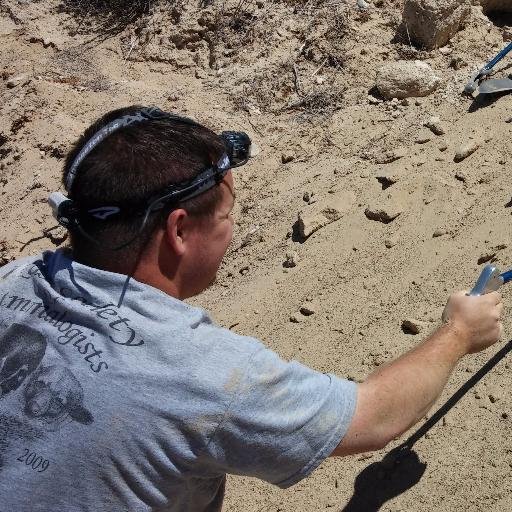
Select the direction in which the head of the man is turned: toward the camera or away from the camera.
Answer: away from the camera

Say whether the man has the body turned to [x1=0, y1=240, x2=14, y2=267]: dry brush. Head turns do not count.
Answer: no

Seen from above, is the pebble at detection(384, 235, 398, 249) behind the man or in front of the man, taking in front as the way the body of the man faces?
in front

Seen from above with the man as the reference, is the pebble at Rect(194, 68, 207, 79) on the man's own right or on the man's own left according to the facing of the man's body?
on the man's own left

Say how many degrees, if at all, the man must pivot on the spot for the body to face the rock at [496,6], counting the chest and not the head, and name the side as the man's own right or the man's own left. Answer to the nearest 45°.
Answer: approximately 45° to the man's own left

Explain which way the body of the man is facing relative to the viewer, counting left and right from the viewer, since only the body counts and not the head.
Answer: facing away from the viewer and to the right of the viewer

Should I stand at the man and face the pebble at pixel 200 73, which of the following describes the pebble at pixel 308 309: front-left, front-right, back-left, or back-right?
front-right

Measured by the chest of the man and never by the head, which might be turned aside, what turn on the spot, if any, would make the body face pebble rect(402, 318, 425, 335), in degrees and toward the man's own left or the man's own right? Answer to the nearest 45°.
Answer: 0° — they already face it

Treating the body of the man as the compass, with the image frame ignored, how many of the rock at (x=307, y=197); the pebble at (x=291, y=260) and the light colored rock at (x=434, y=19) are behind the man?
0

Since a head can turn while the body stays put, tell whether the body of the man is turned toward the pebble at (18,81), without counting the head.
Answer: no

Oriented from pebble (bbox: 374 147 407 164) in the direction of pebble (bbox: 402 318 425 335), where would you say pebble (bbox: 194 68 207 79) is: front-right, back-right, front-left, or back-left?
back-right

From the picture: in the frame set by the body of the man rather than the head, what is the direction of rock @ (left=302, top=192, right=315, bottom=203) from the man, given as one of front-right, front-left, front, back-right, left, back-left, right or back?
front-left

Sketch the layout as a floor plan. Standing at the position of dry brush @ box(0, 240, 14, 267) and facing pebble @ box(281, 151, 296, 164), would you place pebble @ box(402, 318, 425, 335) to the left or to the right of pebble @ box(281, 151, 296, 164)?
right
